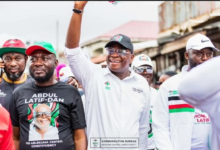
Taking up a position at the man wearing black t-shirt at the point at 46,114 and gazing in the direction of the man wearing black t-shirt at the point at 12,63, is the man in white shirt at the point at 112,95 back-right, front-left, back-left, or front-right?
back-right

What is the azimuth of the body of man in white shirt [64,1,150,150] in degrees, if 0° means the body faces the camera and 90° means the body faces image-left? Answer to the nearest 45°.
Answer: approximately 0°

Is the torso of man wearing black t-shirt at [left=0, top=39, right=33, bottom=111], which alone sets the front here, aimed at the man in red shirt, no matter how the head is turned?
yes

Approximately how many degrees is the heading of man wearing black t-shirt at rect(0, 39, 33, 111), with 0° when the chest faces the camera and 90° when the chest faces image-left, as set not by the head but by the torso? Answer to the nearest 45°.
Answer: approximately 0°

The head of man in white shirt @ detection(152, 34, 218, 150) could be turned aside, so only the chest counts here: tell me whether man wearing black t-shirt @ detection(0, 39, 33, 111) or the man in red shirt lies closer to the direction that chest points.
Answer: the man in red shirt

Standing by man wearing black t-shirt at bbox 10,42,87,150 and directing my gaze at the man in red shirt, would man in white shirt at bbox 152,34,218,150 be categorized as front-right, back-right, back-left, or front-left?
back-left

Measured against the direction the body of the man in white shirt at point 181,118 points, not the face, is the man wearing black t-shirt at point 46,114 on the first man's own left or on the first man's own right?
on the first man's own right

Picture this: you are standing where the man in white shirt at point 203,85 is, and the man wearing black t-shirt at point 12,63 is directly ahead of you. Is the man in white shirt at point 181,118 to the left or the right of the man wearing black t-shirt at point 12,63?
right

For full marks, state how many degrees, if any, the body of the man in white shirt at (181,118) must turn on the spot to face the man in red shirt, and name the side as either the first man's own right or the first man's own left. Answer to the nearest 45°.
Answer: approximately 90° to the first man's own right

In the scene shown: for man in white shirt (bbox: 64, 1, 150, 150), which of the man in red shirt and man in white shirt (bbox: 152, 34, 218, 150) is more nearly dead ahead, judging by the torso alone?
the man in red shirt

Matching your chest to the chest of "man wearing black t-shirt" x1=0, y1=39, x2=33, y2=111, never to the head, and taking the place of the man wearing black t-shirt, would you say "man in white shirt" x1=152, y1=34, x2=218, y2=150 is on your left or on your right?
on your left
